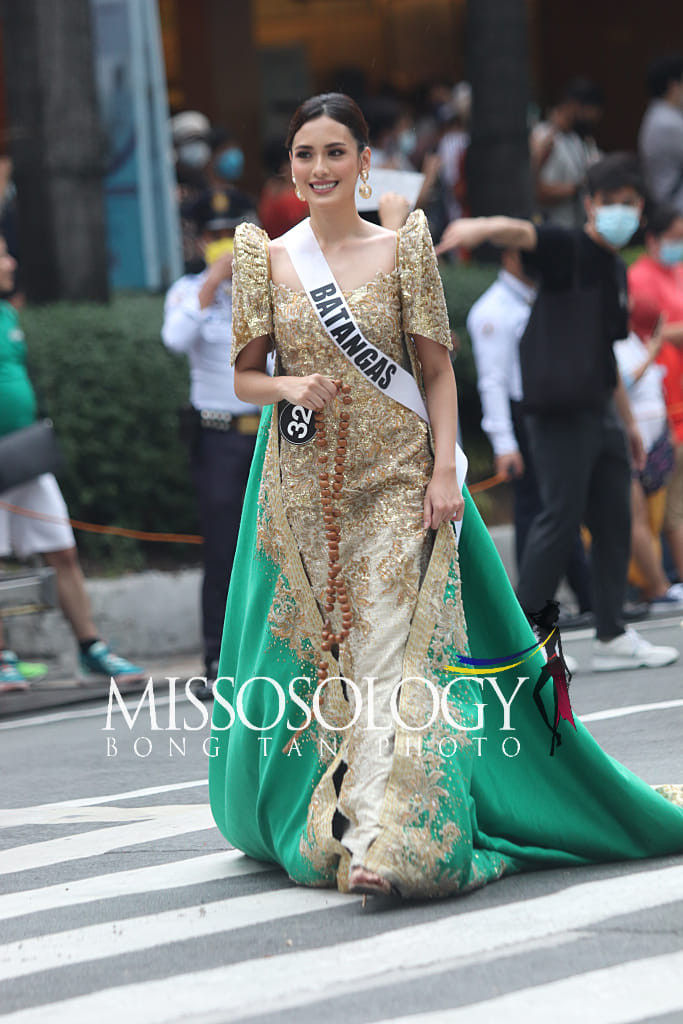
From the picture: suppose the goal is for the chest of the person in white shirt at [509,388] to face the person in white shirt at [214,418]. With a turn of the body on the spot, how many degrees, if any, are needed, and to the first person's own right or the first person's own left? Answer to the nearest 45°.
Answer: approximately 90° to the first person's own right

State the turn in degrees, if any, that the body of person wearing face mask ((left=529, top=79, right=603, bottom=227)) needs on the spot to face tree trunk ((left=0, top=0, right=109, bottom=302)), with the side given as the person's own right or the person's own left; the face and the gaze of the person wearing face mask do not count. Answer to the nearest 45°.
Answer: approximately 90° to the person's own right

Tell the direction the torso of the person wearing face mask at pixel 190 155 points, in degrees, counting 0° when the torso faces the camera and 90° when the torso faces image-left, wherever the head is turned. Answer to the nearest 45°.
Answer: approximately 0°

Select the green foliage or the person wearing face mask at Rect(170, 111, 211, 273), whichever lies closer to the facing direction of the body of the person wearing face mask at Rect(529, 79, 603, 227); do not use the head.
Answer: the green foliage

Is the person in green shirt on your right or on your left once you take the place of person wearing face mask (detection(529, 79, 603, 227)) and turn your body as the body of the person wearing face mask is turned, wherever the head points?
on your right

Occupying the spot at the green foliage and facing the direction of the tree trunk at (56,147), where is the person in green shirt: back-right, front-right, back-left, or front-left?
back-left

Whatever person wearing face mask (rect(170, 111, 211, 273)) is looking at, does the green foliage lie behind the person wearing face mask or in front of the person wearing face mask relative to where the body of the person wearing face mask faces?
in front

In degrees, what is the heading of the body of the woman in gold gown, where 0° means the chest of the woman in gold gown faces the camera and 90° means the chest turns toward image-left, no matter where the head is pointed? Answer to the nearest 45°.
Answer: approximately 0°

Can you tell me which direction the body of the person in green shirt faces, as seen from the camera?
to the viewer's right
